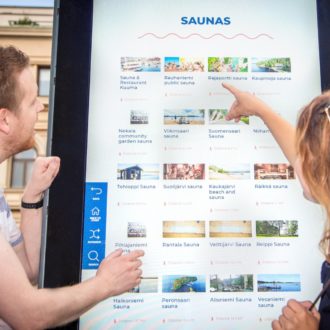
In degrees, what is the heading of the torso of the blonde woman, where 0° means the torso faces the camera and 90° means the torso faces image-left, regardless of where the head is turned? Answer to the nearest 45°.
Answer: approximately 135°

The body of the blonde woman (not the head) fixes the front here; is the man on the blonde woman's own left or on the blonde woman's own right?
on the blonde woman's own left

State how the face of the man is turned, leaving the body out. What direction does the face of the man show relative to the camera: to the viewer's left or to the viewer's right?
to the viewer's right

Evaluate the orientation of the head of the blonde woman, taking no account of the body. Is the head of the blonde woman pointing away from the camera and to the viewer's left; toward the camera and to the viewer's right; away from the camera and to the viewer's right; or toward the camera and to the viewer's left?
away from the camera and to the viewer's left
